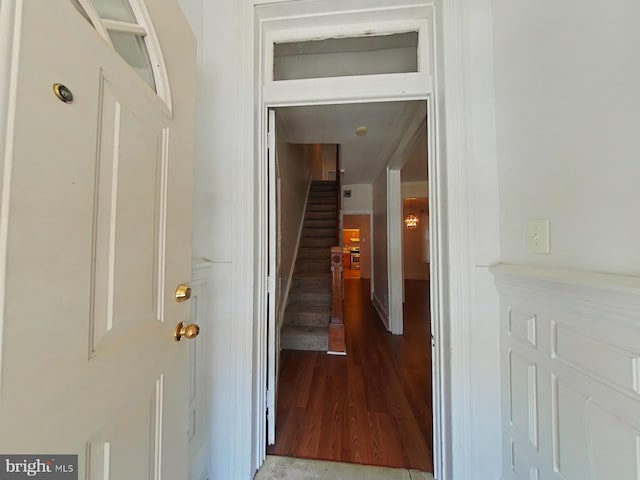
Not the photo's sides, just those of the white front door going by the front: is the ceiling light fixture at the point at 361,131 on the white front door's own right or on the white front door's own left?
on the white front door's own left

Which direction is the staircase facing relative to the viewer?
toward the camera

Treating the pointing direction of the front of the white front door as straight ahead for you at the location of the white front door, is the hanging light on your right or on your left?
on your left

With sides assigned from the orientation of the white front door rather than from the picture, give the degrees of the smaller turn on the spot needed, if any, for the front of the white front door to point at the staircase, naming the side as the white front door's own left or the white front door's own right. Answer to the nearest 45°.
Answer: approximately 90° to the white front door's own left

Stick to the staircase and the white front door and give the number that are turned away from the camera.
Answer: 0

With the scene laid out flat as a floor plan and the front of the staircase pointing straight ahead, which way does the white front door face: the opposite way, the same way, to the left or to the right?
to the left

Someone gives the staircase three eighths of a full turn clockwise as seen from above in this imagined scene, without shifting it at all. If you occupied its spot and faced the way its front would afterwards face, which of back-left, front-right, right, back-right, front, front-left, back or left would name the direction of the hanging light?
right

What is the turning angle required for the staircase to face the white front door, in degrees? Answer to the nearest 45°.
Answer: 0° — it already faces it

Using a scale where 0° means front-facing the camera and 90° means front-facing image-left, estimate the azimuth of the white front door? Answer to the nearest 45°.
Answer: approximately 315°
